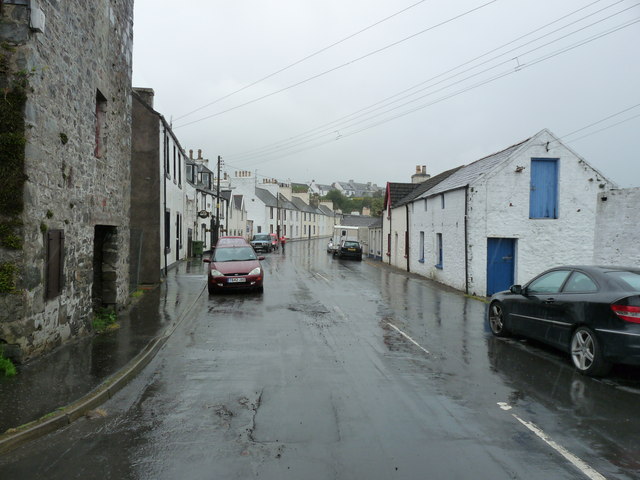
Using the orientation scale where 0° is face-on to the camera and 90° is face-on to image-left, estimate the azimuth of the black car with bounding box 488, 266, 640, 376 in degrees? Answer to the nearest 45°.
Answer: approximately 135°

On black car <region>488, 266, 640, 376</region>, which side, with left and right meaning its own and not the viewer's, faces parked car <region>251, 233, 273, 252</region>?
front

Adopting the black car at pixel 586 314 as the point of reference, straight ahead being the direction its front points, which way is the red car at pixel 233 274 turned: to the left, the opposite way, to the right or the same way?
the opposite way

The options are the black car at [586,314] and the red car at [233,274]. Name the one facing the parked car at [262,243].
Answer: the black car

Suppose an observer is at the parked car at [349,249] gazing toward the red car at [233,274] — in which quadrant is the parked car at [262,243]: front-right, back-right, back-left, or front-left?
back-right

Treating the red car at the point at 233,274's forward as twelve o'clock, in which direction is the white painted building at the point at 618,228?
The white painted building is roughly at 10 o'clock from the red car.

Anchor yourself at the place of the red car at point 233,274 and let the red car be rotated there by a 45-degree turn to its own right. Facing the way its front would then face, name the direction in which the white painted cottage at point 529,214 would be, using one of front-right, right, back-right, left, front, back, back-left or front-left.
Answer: back-left

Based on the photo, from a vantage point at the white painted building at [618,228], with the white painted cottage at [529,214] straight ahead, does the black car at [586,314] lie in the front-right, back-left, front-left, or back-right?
back-left

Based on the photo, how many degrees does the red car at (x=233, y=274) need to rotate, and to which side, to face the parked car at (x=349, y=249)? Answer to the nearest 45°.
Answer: approximately 135° to its left

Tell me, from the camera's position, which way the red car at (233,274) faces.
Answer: facing the viewer

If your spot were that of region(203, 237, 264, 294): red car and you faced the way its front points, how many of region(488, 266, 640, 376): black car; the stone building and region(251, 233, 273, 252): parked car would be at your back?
1

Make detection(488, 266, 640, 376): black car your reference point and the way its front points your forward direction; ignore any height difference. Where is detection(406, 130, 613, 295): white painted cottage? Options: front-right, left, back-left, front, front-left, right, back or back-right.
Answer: front-right

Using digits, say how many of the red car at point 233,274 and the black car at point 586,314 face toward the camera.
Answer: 1
